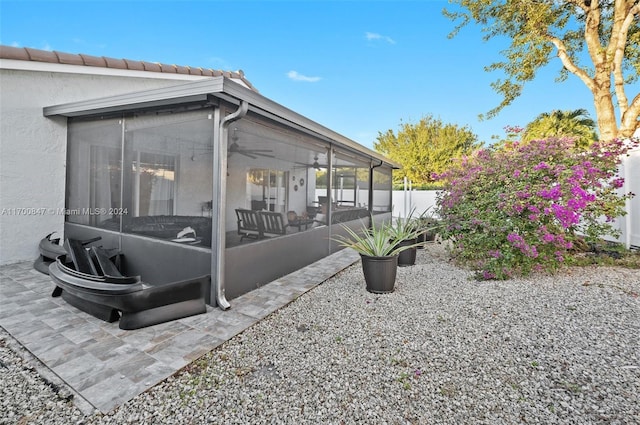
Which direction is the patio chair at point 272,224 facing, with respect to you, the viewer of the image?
facing away from the viewer and to the right of the viewer

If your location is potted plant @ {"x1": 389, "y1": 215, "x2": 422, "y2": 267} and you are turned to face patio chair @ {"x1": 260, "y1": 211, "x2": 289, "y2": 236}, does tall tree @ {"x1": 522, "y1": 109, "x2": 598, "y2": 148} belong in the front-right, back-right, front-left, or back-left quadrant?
back-right

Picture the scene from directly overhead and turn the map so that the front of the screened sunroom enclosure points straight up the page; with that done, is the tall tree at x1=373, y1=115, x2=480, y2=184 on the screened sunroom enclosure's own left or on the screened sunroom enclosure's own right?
on the screened sunroom enclosure's own left

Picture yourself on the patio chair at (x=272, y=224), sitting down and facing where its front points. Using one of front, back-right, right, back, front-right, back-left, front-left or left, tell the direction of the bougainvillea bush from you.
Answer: front-right

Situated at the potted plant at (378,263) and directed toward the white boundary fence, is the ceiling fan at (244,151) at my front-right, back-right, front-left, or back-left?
back-left

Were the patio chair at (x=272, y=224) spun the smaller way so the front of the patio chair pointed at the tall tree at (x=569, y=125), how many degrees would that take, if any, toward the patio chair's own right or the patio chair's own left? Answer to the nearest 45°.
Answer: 0° — it already faces it

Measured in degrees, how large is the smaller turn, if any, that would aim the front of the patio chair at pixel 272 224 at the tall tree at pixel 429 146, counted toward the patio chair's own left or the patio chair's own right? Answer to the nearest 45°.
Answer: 0° — it already faces it
